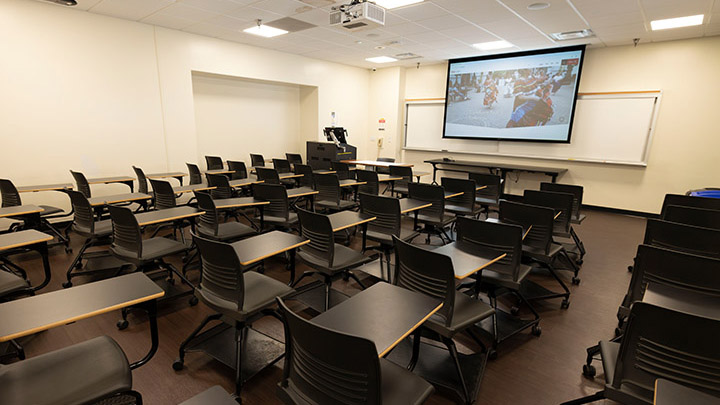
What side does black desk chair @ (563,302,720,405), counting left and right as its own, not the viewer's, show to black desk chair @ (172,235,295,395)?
left

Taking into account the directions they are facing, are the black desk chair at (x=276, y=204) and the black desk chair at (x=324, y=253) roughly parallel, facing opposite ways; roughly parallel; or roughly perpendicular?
roughly parallel

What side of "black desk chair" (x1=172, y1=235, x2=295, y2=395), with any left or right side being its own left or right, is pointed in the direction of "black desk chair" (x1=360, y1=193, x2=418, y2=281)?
front

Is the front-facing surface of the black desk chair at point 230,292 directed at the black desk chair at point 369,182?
yes

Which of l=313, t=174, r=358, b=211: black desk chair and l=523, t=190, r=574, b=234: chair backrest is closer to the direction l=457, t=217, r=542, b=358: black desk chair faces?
the chair backrest

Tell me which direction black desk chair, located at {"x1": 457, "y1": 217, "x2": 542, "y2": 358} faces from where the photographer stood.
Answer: facing away from the viewer and to the right of the viewer

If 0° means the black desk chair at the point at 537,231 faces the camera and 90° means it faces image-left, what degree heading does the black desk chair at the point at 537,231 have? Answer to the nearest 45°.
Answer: approximately 225°

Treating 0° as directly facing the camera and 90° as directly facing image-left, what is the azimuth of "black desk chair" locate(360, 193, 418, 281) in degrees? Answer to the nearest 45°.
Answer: approximately 225°

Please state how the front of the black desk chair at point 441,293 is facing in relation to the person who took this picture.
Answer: facing away from the viewer and to the right of the viewer

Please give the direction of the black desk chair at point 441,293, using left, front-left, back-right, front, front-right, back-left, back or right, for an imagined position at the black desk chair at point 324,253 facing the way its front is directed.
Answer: right

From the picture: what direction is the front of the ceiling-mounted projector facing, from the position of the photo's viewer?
facing away from the viewer and to the right of the viewer

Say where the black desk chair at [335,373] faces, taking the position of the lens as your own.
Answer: facing away from the viewer and to the right of the viewer

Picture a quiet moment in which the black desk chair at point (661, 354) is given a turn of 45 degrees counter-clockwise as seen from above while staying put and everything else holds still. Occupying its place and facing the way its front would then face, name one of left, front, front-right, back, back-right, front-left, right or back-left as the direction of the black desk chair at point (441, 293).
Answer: front

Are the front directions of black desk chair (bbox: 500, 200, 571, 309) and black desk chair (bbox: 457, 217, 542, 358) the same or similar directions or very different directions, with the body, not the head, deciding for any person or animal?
same or similar directions

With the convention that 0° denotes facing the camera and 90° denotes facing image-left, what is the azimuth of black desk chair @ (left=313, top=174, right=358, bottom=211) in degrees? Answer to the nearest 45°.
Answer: approximately 225°

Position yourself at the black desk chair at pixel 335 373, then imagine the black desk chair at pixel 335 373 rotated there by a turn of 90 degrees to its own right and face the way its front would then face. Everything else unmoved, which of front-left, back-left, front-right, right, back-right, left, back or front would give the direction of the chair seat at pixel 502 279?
left

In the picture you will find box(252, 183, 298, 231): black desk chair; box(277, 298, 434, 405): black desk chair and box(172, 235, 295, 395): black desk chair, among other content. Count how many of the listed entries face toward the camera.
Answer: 0

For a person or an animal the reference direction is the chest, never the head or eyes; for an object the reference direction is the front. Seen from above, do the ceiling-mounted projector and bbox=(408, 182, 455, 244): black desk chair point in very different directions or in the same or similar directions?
same or similar directions
